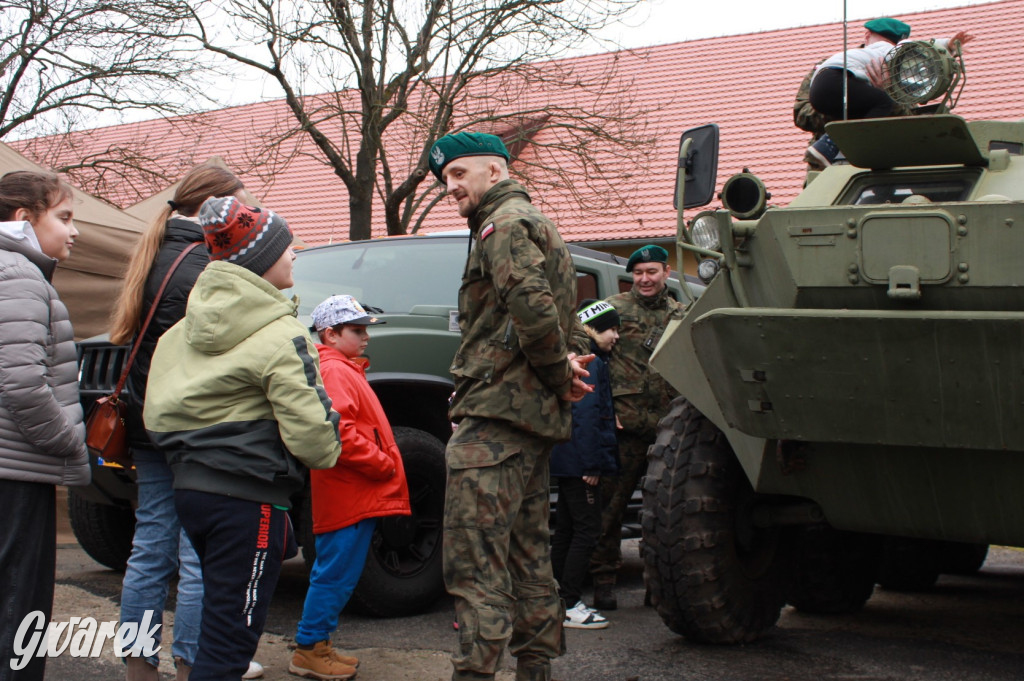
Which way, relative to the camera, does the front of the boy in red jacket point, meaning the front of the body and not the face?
to the viewer's right

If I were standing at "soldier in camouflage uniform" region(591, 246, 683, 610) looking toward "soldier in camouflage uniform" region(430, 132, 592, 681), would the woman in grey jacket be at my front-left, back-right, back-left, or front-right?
front-right

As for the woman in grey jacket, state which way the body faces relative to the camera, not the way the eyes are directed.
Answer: to the viewer's right

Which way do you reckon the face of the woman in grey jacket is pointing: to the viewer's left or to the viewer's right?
to the viewer's right

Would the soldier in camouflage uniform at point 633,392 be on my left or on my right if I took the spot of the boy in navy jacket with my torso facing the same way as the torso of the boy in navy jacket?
on my left

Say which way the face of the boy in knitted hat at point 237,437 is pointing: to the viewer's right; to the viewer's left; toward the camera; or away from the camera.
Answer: to the viewer's right

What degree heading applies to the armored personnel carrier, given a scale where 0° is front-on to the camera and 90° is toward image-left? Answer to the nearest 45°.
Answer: approximately 0°

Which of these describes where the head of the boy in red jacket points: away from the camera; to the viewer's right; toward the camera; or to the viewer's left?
to the viewer's right

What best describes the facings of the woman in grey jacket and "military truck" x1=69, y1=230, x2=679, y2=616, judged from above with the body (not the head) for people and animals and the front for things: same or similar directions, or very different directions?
very different directions

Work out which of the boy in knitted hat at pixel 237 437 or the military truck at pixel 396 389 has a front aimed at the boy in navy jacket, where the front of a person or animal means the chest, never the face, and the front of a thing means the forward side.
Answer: the boy in knitted hat

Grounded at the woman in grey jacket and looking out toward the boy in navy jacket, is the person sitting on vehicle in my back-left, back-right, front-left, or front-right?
front-right

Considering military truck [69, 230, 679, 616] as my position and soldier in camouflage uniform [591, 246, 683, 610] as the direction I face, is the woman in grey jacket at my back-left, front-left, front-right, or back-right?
back-right
